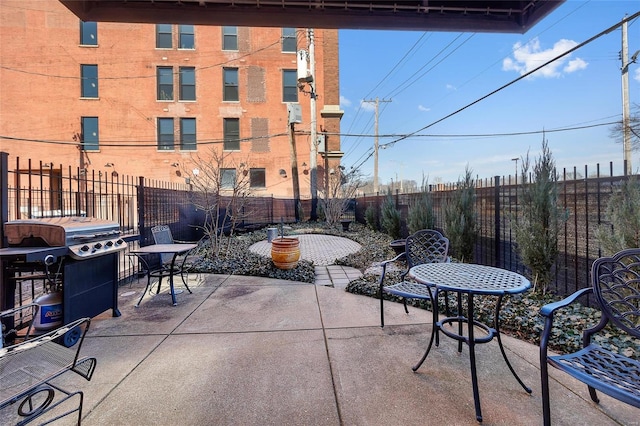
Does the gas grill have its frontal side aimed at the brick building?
no

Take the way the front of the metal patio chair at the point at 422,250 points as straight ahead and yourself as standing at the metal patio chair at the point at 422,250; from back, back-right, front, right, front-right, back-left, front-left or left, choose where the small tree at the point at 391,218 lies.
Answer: back-right

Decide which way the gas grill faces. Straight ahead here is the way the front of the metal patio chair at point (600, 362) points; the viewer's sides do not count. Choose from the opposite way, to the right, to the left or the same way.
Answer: the opposite way

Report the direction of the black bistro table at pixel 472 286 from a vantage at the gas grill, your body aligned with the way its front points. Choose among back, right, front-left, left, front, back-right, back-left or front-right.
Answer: front

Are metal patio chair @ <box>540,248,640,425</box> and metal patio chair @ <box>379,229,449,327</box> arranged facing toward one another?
no

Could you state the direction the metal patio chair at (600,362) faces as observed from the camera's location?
facing the viewer and to the left of the viewer

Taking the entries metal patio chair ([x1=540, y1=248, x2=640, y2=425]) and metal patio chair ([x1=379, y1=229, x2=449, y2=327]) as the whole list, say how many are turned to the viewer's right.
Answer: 0

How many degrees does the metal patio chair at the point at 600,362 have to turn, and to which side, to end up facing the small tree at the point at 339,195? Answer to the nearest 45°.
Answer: approximately 90° to its right

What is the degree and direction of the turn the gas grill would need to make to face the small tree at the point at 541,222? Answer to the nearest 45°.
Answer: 0° — it already faces it

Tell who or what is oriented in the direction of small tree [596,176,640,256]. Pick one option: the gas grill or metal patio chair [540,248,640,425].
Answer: the gas grill

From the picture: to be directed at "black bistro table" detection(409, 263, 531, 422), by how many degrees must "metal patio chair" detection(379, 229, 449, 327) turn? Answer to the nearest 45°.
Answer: approximately 45° to its left

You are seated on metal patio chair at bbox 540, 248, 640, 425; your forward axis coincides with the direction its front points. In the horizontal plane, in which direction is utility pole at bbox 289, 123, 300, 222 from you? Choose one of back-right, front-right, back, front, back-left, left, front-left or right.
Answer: right

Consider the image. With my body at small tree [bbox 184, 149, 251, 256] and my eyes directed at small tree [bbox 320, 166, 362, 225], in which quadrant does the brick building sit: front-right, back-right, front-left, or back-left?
front-left

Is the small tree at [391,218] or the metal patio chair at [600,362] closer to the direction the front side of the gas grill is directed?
the metal patio chair

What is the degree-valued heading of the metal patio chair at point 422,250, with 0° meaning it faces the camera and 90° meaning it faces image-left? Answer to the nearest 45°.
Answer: approximately 45°

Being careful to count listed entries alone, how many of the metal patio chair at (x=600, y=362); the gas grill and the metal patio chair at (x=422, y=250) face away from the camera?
0

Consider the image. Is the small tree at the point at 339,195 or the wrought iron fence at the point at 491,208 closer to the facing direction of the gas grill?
the wrought iron fence

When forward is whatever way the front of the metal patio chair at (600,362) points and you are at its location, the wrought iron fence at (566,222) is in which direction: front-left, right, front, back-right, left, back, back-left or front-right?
back-right

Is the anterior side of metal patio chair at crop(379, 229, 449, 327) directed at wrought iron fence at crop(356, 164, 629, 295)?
no
